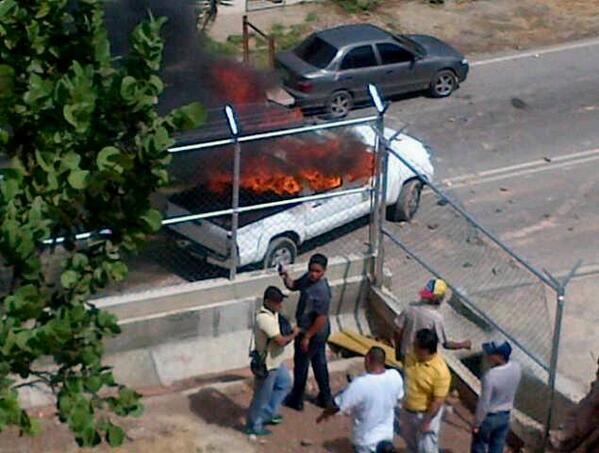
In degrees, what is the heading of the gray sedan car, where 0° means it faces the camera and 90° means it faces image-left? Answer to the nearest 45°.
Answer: approximately 225°

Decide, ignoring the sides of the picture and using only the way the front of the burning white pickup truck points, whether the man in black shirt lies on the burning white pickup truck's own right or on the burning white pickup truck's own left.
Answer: on the burning white pickup truck's own right

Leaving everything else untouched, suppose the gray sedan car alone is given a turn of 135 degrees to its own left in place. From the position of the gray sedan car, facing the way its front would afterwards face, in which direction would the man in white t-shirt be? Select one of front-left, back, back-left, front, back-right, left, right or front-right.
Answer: left

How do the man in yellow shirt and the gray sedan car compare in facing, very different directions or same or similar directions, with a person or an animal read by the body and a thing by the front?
very different directions

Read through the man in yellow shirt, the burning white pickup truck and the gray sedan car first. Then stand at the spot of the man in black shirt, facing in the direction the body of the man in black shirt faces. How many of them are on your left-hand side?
1

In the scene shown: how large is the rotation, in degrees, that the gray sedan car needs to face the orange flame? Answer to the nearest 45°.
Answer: approximately 135° to its right

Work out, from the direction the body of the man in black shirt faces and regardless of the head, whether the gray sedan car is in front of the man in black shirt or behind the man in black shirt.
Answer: behind
